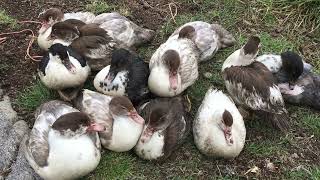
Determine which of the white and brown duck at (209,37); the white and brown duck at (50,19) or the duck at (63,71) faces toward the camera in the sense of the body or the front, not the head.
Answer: the duck

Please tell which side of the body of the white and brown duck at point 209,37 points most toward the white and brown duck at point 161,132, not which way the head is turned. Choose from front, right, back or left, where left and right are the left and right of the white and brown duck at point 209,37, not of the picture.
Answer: left

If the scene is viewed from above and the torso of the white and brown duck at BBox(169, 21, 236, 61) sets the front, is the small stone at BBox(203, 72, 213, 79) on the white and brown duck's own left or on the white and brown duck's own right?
on the white and brown duck's own left

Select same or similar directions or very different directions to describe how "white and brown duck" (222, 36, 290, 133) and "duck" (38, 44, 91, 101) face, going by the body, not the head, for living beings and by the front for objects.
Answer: very different directions

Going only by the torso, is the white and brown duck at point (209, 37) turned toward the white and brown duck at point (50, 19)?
yes

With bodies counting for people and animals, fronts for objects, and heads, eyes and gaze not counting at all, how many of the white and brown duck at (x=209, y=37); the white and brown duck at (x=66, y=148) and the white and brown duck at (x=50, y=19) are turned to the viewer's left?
2

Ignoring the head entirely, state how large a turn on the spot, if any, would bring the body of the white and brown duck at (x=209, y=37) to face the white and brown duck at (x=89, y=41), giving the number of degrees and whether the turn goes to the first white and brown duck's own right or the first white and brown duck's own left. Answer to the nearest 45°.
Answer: approximately 45° to the first white and brown duck's own left

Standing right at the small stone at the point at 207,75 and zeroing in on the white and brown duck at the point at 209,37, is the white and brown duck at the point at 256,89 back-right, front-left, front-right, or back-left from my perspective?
back-right

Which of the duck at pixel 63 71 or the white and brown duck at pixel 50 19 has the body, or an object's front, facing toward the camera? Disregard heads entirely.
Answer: the duck

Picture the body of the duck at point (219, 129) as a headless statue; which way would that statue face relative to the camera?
toward the camera

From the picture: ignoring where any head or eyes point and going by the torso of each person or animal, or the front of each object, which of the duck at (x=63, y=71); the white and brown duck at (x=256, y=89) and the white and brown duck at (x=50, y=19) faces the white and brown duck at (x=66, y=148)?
the duck

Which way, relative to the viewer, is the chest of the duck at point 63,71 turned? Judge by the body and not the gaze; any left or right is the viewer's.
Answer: facing the viewer

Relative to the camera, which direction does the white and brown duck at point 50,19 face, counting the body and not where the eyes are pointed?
to the viewer's left

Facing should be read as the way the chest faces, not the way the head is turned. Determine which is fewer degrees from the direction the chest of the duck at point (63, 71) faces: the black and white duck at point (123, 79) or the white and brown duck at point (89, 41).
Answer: the black and white duck

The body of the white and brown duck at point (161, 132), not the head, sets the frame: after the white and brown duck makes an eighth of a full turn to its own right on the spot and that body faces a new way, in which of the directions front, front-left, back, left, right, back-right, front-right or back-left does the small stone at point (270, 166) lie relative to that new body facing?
back

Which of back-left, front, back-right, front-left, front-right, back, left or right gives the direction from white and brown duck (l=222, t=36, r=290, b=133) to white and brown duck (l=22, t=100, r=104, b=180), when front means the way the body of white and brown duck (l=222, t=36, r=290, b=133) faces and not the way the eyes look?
left

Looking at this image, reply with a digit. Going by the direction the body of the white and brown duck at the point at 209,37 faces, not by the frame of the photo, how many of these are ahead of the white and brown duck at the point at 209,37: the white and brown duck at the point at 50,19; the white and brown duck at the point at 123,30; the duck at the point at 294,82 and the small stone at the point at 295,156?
2
